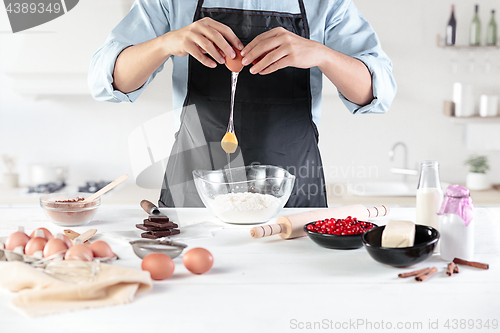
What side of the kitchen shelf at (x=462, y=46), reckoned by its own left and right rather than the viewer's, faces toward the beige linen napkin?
front

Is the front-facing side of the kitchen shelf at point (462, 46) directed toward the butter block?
yes

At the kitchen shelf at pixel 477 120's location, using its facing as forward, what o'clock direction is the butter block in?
The butter block is roughly at 12 o'clock from the kitchen shelf.

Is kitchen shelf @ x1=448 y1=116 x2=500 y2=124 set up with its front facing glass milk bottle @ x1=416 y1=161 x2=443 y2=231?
yes

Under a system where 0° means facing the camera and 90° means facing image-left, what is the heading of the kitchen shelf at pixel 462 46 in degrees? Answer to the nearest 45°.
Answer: approximately 0°

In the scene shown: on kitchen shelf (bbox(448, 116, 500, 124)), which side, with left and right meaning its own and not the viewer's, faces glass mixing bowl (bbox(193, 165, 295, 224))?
front

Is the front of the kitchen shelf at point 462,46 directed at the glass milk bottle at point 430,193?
yes

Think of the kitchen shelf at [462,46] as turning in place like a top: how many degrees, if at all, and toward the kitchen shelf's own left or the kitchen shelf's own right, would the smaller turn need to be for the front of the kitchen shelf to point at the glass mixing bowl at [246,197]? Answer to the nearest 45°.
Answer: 0° — it already faces it

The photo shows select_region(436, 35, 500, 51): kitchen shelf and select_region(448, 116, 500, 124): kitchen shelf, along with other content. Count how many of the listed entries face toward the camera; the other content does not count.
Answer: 2

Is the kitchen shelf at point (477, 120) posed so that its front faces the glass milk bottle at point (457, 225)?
yes

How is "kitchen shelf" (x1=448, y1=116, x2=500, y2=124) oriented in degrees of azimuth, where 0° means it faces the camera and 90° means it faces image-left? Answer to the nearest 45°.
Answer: approximately 0°

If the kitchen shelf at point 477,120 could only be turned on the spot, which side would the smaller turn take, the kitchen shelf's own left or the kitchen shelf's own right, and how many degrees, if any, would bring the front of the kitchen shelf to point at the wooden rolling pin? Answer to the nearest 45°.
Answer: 0° — it already faces it

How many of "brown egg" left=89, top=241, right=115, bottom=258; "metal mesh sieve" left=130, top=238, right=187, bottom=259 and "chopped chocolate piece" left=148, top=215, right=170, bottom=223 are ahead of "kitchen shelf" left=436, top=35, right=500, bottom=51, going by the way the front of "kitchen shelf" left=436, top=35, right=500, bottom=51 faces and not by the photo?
3

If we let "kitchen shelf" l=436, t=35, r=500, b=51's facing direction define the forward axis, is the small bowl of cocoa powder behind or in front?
in front

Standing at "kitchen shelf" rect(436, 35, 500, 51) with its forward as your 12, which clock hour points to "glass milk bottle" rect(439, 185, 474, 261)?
The glass milk bottle is roughly at 12 o'clock from the kitchen shelf.
